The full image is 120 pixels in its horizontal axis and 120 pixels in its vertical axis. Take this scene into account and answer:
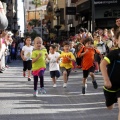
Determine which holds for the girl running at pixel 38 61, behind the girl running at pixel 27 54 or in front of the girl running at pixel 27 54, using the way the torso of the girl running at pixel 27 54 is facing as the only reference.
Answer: in front

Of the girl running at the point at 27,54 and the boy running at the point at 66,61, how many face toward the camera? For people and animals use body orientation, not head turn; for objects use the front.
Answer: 2

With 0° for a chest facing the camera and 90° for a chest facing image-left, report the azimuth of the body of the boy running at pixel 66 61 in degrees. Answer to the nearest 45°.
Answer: approximately 0°

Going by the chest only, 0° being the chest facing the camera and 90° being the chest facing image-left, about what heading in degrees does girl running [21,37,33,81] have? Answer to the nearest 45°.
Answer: approximately 0°

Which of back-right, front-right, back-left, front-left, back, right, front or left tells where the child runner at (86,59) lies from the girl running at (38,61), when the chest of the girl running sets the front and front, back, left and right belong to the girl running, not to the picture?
left

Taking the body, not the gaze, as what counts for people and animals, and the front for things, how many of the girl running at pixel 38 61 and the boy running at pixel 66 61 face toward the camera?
2

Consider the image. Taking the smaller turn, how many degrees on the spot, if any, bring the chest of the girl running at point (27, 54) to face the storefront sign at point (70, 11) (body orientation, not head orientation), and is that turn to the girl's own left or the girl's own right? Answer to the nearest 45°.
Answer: approximately 180°
